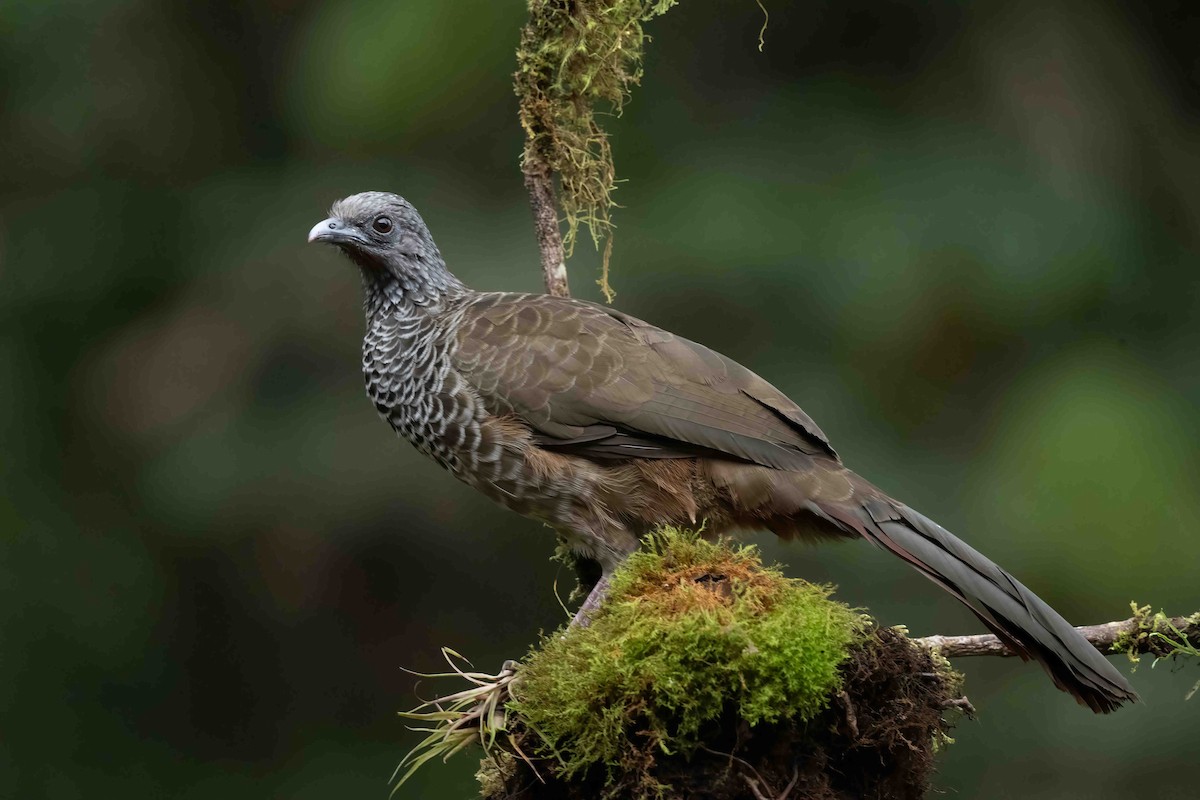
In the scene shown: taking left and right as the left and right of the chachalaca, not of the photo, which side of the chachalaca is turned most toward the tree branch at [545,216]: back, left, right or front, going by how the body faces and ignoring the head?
right

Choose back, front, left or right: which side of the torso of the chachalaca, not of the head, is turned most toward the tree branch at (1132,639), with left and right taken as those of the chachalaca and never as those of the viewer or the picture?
back

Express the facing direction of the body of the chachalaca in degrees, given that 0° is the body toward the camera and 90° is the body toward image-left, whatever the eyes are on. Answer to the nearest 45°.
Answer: approximately 90°
